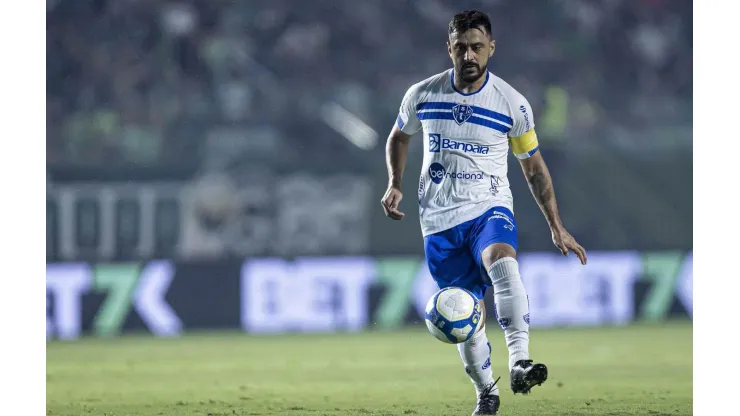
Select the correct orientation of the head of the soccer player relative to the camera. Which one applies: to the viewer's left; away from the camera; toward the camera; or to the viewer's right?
toward the camera
